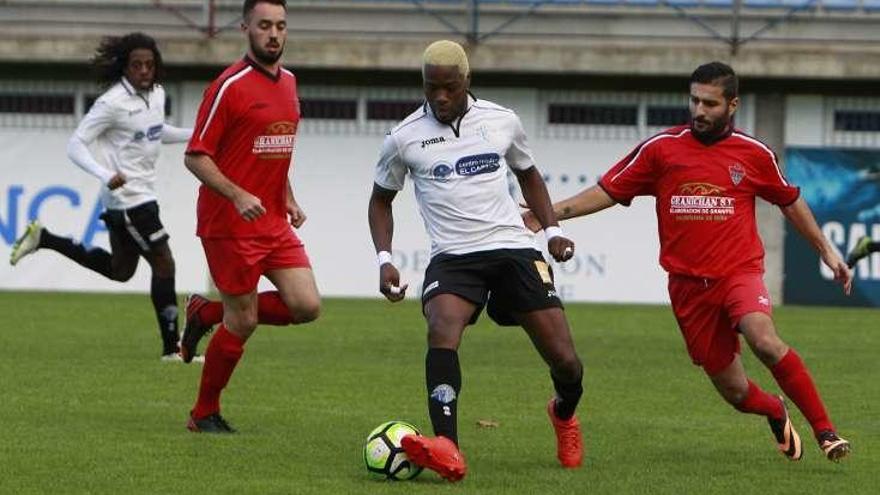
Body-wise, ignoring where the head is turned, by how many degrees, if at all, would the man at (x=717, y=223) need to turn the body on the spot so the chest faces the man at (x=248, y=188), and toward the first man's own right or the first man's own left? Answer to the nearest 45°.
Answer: approximately 90° to the first man's own right

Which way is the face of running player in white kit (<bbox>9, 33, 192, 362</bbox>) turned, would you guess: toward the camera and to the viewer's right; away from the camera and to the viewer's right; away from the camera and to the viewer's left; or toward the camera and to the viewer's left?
toward the camera and to the viewer's right

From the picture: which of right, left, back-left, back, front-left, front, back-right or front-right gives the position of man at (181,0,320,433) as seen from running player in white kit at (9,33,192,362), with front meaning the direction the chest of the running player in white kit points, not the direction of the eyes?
front-right

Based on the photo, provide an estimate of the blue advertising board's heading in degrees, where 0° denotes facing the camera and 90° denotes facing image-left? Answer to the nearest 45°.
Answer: approximately 0°

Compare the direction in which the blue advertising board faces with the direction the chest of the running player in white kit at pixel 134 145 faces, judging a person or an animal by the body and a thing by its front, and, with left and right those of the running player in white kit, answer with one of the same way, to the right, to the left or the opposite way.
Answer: to the right

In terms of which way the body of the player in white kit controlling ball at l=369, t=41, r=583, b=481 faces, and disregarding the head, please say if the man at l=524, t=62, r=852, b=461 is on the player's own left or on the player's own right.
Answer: on the player's own left

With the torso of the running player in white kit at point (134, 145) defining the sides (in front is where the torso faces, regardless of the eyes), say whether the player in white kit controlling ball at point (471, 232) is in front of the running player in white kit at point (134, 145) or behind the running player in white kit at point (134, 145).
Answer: in front

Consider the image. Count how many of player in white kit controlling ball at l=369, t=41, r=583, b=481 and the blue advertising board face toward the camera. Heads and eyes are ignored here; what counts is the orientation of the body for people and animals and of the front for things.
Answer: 2

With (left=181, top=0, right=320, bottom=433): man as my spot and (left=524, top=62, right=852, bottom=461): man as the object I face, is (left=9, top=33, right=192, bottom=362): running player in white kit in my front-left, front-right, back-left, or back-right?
back-left

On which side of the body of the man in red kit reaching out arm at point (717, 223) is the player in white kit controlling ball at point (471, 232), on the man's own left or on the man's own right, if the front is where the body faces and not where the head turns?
on the man's own right

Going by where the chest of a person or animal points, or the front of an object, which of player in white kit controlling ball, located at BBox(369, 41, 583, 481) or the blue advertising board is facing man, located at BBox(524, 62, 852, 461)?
the blue advertising board
